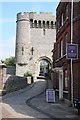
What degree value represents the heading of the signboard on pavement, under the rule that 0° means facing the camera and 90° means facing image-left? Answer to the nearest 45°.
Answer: approximately 0°

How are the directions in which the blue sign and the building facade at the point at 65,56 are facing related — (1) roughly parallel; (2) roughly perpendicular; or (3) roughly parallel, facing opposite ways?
roughly perpendicular

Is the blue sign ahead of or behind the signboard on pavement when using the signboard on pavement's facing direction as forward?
ahead

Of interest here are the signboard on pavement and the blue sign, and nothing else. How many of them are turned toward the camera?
2

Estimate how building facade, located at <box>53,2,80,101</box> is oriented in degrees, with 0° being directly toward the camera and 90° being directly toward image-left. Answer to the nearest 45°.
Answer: approximately 90°

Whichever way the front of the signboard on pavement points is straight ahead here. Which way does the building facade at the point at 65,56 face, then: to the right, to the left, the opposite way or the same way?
to the right

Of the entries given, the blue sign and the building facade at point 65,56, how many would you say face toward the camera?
1

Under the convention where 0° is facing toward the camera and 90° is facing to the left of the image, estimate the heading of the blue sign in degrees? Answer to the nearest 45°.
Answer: approximately 0°
